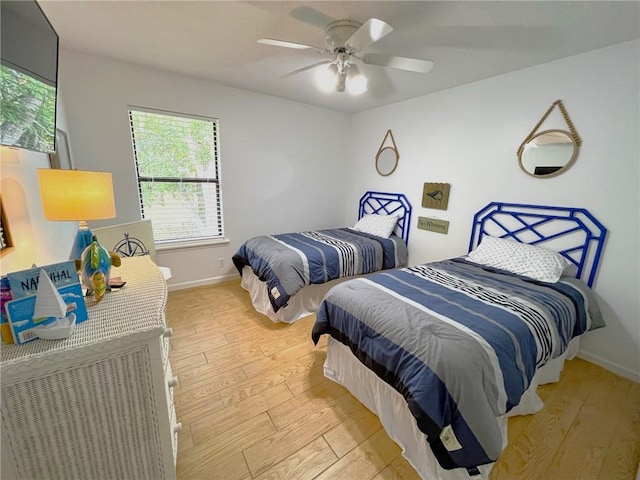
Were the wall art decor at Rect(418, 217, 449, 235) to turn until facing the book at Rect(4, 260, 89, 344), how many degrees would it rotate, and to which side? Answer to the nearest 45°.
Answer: approximately 45° to its left

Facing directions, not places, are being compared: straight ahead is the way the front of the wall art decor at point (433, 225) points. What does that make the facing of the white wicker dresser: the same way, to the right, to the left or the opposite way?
the opposite way

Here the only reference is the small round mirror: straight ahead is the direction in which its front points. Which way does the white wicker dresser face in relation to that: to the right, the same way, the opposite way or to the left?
the opposite way

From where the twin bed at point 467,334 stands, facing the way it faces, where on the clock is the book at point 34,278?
The book is roughly at 12 o'clock from the twin bed.

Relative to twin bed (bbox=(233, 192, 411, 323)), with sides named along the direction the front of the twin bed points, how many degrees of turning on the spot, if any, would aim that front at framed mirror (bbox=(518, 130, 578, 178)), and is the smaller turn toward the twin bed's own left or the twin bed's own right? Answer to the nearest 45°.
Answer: approximately 135° to the twin bed's own left

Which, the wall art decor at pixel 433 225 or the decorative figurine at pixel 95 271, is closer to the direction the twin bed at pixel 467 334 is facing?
the decorative figurine

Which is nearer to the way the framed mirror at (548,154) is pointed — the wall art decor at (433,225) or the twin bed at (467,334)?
the twin bed

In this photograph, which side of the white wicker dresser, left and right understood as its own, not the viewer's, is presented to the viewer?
right

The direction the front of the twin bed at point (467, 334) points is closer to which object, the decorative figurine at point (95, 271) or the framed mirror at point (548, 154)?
the decorative figurine

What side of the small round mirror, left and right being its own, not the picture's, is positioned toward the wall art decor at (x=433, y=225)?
left

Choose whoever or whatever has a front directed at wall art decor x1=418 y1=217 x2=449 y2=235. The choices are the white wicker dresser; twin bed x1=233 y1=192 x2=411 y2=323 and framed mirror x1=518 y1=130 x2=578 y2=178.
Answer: the white wicker dresser

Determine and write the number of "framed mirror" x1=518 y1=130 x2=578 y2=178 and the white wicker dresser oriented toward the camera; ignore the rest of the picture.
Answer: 1
